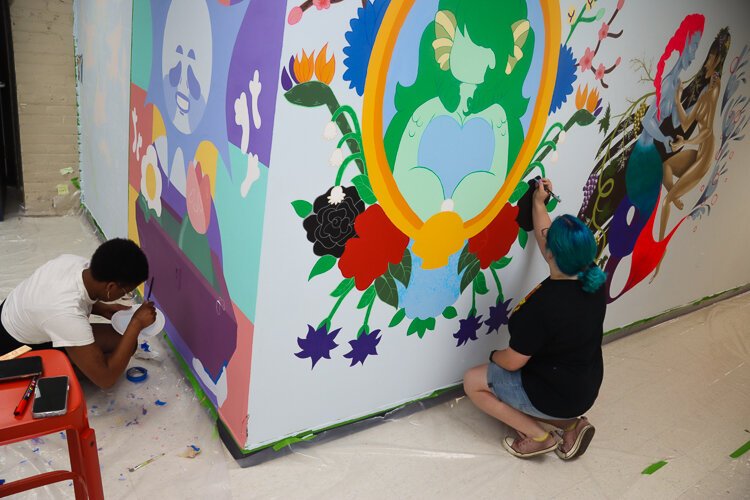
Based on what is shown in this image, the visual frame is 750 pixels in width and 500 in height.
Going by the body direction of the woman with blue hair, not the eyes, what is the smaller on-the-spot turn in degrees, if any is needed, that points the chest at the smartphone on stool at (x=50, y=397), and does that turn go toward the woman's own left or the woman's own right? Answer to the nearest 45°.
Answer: approximately 90° to the woman's own left

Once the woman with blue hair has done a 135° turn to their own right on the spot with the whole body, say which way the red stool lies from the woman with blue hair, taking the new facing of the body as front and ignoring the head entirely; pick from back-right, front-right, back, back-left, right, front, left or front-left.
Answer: back-right

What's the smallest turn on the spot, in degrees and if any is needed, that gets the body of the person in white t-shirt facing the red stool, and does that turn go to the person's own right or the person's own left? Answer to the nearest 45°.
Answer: approximately 90° to the person's own right

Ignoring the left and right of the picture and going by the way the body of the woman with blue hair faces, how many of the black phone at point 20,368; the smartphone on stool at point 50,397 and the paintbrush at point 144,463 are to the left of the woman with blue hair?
3

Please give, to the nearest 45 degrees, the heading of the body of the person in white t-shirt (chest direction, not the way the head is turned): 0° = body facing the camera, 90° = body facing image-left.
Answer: approximately 270°

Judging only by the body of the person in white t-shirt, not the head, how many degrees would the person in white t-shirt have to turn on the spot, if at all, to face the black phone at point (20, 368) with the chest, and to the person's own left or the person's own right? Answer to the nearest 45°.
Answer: approximately 90° to the person's own right

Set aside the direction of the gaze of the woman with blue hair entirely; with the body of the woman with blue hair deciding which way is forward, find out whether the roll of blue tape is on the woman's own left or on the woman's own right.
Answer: on the woman's own left

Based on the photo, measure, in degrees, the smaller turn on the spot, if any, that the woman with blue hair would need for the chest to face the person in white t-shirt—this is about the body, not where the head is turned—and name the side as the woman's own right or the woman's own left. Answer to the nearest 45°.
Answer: approximately 90° to the woman's own left

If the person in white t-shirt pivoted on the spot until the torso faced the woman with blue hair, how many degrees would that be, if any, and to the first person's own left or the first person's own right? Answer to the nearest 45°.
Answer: approximately 45° to the first person's own right

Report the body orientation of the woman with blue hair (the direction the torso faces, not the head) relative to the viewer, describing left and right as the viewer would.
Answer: facing away from the viewer and to the left of the viewer

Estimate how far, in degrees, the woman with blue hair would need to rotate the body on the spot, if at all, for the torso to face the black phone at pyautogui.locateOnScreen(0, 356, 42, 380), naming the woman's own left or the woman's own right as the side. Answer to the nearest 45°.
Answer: approximately 90° to the woman's own left

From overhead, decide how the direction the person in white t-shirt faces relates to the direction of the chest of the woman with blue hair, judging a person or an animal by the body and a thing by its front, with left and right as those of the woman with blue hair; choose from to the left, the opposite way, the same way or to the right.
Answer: to the right

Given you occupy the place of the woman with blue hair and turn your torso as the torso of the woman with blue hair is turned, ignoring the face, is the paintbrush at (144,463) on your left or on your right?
on your left
